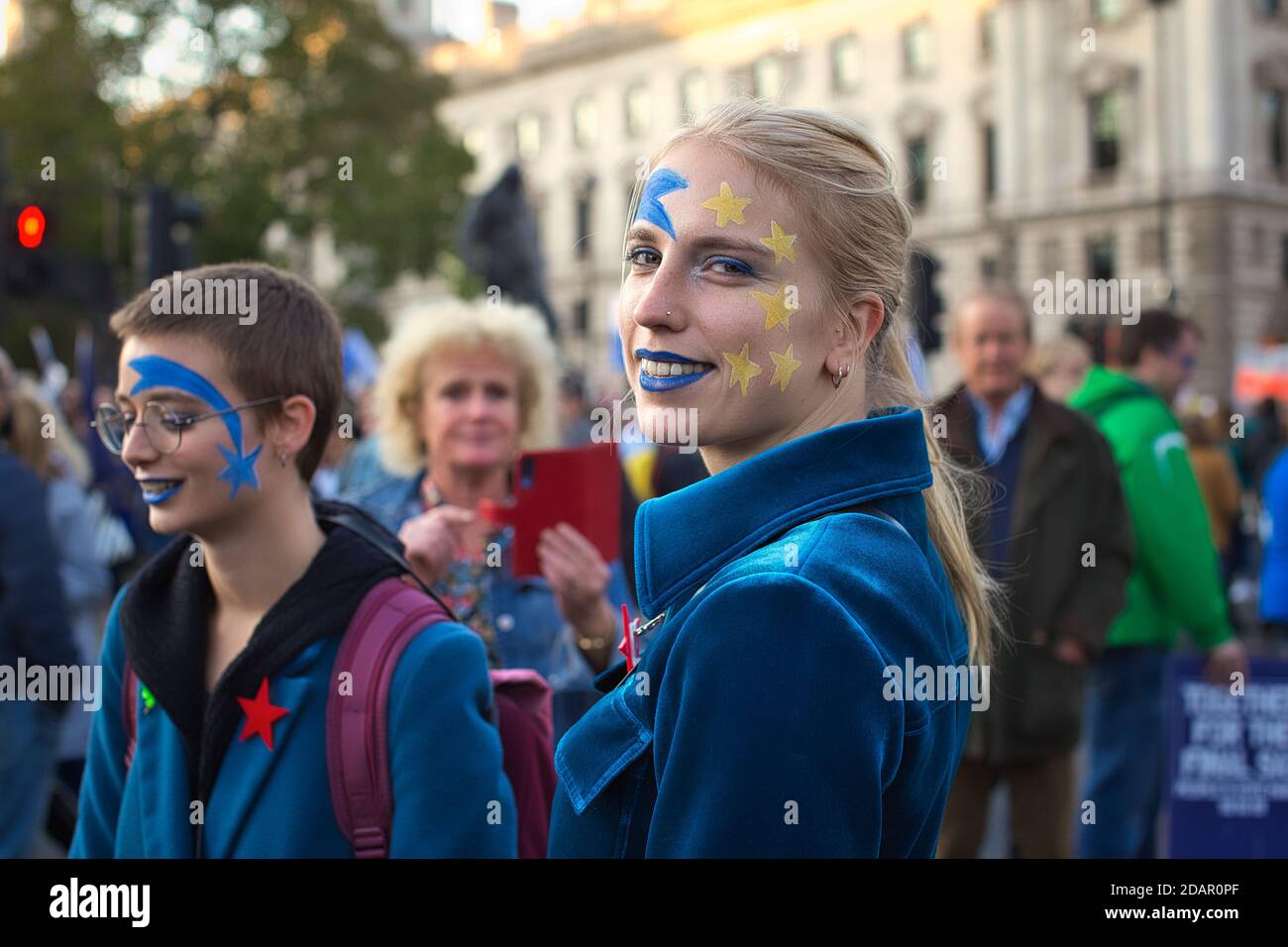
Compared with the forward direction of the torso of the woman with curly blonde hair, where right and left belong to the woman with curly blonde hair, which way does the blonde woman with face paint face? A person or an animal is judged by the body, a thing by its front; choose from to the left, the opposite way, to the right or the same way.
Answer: to the right

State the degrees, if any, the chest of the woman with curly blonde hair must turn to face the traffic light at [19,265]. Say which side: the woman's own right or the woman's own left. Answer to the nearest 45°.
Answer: approximately 135° to the woman's own right

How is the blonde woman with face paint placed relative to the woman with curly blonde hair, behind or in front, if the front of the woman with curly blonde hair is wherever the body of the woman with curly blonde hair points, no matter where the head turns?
in front

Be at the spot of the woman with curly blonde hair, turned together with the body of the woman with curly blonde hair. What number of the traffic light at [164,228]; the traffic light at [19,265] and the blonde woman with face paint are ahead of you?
1

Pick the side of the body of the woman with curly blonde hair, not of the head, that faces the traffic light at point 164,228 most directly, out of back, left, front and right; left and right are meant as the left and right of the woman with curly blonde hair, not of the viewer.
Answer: back

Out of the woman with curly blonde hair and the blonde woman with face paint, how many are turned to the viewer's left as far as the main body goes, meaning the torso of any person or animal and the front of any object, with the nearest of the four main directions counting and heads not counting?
1

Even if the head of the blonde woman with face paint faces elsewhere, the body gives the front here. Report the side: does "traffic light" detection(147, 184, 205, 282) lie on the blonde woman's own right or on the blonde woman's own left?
on the blonde woman's own right

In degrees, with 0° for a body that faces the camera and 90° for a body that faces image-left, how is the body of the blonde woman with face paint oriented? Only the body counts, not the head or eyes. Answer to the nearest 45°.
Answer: approximately 90°

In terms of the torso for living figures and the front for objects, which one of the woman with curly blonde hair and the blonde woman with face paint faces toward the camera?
the woman with curly blonde hair

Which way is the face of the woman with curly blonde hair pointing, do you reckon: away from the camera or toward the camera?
toward the camera

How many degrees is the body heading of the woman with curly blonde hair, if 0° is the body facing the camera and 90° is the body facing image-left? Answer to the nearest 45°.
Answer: approximately 0°

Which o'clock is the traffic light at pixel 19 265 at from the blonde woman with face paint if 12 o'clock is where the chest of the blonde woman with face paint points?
The traffic light is roughly at 2 o'clock from the blonde woman with face paint.

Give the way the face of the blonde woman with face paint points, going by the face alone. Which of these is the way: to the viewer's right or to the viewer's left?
to the viewer's left
